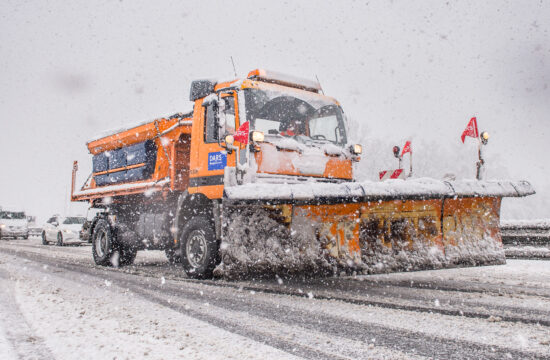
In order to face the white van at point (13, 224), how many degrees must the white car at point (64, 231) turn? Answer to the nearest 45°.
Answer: approximately 135° to its left

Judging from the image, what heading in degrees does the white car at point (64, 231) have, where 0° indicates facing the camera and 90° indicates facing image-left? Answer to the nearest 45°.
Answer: approximately 315°

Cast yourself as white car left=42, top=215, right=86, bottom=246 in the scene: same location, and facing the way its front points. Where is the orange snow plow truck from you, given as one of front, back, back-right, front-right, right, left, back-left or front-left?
front-right

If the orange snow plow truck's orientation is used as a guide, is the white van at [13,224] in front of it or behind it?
behind

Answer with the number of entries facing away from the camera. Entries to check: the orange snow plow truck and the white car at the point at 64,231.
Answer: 0

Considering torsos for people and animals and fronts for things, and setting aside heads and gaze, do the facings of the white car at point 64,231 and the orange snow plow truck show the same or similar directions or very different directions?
same or similar directions

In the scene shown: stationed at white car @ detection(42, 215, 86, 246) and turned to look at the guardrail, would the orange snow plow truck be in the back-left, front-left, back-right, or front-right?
front-right

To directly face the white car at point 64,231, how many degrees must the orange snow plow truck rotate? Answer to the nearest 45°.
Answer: approximately 180°

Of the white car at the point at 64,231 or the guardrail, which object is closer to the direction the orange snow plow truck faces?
the guardrail
